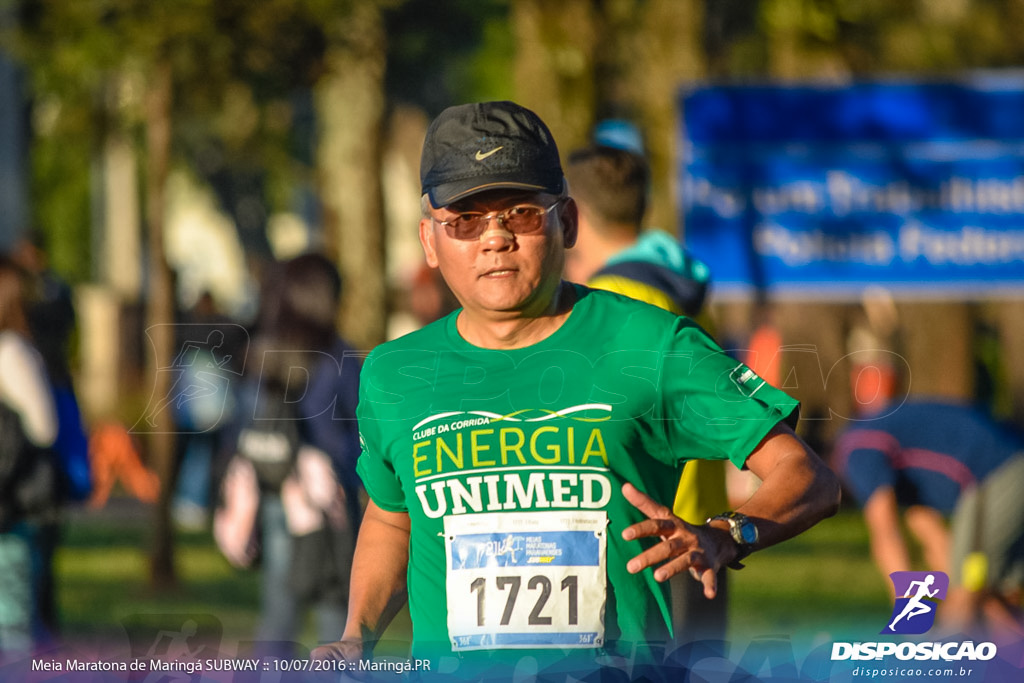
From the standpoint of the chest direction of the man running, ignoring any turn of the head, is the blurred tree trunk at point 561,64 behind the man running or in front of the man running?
behind

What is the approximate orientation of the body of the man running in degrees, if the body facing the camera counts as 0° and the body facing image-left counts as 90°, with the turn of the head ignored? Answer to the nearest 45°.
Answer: approximately 0°

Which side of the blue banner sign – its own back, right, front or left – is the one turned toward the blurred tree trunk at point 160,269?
right

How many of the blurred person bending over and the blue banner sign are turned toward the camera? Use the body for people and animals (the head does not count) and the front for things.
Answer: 1

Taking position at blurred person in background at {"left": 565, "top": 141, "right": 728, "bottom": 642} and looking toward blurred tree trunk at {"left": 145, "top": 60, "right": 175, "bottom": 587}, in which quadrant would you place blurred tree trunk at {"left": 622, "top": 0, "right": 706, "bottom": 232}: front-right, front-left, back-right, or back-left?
front-right

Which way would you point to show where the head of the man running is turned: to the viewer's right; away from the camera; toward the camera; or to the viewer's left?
toward the camera

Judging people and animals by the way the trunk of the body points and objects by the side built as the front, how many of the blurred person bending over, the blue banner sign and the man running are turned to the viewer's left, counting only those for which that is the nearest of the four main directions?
1

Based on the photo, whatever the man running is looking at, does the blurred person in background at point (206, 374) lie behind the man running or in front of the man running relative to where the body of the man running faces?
behind

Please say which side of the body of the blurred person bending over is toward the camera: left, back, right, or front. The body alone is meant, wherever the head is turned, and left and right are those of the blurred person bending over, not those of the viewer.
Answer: left

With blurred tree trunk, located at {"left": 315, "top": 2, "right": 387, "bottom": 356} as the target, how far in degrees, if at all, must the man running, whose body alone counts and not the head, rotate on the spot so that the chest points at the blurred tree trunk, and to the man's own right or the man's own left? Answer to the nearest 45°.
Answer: approximately 180°

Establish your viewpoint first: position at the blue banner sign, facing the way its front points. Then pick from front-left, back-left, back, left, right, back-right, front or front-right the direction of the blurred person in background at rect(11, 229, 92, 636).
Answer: front-right

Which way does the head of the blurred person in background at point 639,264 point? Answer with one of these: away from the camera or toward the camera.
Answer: away from the camera

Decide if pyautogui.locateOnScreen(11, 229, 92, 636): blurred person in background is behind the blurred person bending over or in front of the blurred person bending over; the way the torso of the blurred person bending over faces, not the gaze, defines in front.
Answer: in front

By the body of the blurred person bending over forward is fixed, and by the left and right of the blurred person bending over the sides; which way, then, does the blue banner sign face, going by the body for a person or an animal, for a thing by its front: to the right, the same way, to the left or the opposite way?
to the left

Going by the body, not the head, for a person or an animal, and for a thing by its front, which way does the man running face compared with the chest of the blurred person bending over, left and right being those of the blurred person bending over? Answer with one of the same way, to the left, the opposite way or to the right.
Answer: to the left

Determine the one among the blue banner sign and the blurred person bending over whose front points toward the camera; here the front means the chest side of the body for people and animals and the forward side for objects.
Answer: the blue banner sign

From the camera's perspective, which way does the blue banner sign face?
toward the camera
